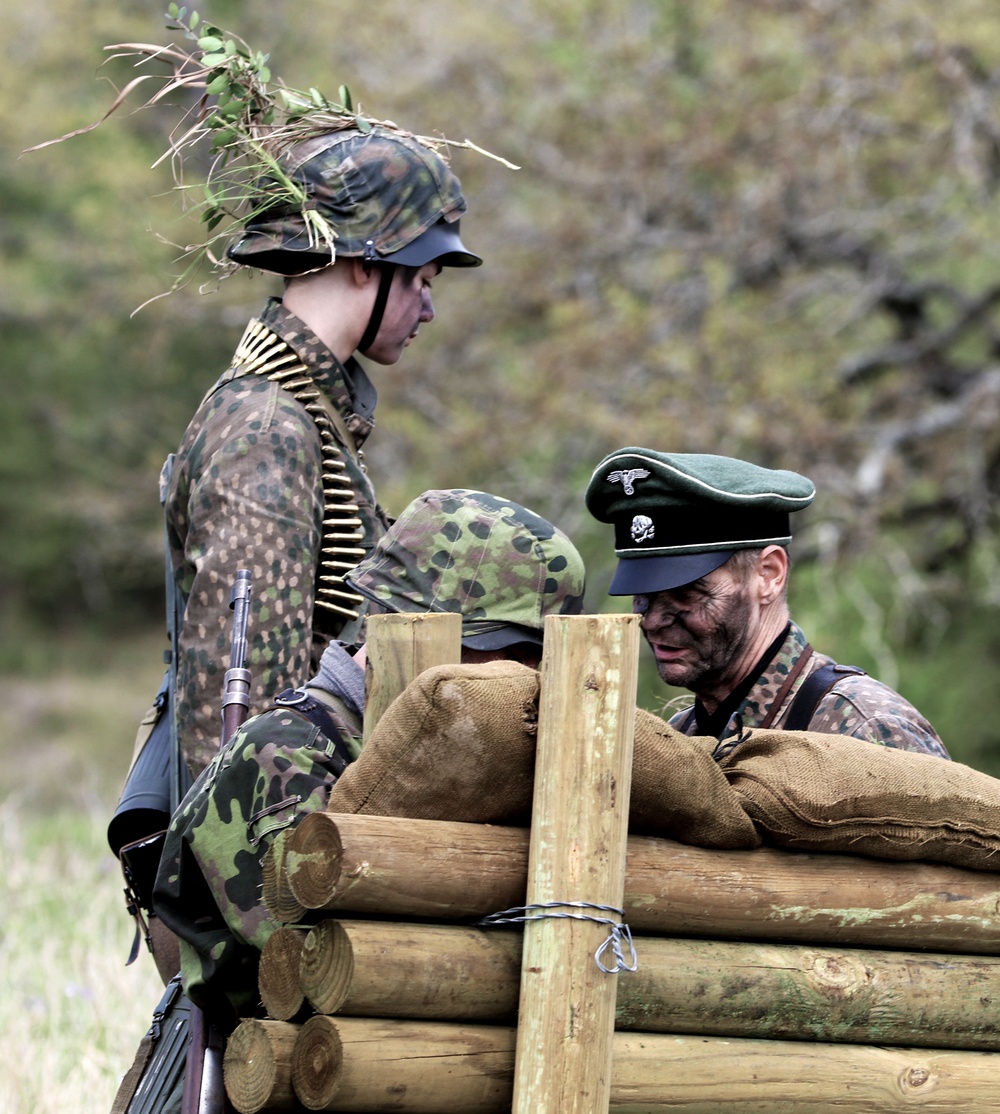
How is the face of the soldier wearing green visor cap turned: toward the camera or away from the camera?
toward the camera

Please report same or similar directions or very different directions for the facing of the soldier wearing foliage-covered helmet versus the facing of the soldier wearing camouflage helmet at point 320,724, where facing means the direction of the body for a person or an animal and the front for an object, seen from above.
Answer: same or similar directions

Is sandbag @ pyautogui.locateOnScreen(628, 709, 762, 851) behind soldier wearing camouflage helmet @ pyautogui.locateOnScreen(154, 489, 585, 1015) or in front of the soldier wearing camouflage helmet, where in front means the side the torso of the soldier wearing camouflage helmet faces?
in front

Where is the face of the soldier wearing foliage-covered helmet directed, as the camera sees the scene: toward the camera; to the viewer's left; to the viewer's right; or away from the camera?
to the viewer's right

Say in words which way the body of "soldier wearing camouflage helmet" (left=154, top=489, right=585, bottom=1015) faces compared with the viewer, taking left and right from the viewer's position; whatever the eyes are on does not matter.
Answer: facing to the right of the viewer

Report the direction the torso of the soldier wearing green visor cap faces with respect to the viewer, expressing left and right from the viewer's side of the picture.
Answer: facing the viewer and to the left of the viewer

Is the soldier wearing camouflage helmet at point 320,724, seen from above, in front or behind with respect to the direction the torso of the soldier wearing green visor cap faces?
in front

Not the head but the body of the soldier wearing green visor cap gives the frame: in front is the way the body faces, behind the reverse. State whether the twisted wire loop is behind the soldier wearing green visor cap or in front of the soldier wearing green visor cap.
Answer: in front

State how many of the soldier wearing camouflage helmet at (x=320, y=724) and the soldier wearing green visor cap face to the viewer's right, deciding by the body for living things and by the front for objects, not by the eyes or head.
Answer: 1

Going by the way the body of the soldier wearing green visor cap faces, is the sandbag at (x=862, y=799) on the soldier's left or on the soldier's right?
on the soldier's left

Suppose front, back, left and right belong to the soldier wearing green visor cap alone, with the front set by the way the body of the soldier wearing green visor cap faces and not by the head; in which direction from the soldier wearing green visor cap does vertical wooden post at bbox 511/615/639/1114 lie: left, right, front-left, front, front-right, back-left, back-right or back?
front-left

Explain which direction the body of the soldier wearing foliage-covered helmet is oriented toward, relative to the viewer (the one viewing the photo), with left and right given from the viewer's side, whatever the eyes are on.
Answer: facing to the right of the viewer

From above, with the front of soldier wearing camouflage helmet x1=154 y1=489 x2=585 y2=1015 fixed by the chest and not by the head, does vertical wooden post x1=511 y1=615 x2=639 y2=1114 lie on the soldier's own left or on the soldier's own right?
on the soldier's own right

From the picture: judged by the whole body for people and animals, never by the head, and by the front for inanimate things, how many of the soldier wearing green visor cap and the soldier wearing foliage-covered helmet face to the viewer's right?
1
